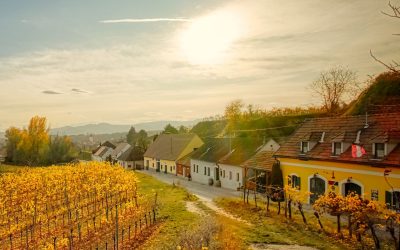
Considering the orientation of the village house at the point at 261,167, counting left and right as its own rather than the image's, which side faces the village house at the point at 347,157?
left

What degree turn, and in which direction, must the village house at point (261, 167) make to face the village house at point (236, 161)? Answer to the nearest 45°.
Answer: approximately 90° to its right

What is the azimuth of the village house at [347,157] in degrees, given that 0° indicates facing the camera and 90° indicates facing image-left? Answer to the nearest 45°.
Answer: approximately 45°

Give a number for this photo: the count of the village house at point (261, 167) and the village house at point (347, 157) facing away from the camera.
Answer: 0

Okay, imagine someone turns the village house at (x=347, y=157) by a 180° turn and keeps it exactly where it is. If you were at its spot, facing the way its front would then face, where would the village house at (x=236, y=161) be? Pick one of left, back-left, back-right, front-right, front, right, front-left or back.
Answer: left

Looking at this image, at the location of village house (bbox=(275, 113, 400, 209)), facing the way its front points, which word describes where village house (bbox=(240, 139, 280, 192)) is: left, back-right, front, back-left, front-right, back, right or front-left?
right
